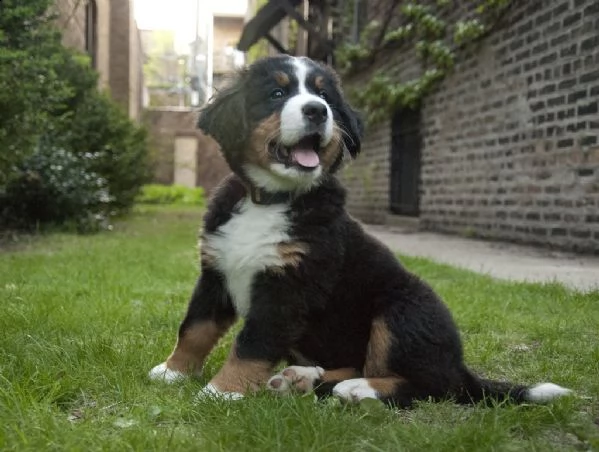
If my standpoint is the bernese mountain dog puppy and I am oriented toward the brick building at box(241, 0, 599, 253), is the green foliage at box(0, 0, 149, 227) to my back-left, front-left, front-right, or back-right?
front-left

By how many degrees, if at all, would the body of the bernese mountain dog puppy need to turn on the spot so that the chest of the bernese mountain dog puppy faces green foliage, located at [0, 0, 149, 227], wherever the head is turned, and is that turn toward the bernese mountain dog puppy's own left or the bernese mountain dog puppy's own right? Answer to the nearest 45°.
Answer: approximately 90° to the bernese mountain dog puppy's own right

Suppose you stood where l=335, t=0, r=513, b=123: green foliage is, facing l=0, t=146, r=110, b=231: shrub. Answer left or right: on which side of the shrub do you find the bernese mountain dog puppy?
left

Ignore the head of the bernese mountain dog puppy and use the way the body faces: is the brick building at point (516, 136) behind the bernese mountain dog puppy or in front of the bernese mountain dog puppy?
behind

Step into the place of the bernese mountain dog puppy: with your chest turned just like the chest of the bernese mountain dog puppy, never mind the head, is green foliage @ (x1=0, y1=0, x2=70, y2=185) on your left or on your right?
on your right

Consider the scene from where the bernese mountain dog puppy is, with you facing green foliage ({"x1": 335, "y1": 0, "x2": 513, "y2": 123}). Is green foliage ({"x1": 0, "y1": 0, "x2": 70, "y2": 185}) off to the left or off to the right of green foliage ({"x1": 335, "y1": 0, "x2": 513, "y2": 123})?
left

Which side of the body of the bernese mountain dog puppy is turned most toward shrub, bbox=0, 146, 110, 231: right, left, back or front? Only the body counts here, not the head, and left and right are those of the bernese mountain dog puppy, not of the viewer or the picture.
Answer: right

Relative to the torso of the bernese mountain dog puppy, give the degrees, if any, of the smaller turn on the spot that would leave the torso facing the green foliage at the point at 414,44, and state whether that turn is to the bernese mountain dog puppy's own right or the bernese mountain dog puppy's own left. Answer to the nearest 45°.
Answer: approximately 135° to the bernese mountain dog puppy's own right

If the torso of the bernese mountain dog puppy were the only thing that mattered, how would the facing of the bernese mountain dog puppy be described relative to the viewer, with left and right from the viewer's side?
facing the viewer and to the left of the viewer
